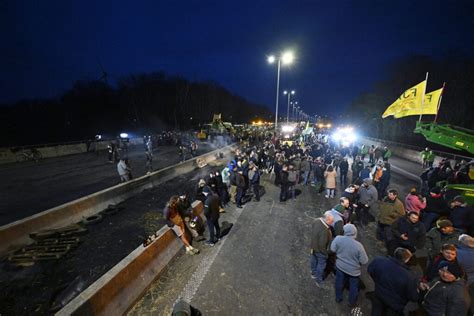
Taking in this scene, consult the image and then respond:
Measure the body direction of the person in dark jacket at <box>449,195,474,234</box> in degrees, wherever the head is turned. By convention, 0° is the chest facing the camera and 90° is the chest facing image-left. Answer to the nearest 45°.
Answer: approximately 45°

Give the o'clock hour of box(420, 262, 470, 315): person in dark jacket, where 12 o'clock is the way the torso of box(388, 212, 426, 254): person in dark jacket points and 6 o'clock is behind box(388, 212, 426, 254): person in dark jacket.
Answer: box(420, 262, 470, 315): person in dark jacket is roughly at 10 o'clock from box(388, 212, 426, 254): person in dark jacket.

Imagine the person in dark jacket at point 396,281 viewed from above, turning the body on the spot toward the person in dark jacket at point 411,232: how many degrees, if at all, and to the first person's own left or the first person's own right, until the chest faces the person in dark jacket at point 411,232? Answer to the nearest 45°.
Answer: approximately 45° to the first person's own left

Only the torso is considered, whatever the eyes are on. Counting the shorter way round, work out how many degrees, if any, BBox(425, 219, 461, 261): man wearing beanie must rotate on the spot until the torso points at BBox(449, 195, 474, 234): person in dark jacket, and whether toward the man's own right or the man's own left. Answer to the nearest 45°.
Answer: approximately 135° to the man's own left

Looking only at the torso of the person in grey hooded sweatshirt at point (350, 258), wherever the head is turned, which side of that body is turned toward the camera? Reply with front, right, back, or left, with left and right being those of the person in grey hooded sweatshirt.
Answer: back

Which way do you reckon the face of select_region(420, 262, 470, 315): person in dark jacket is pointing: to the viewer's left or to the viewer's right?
to the viewer's left
